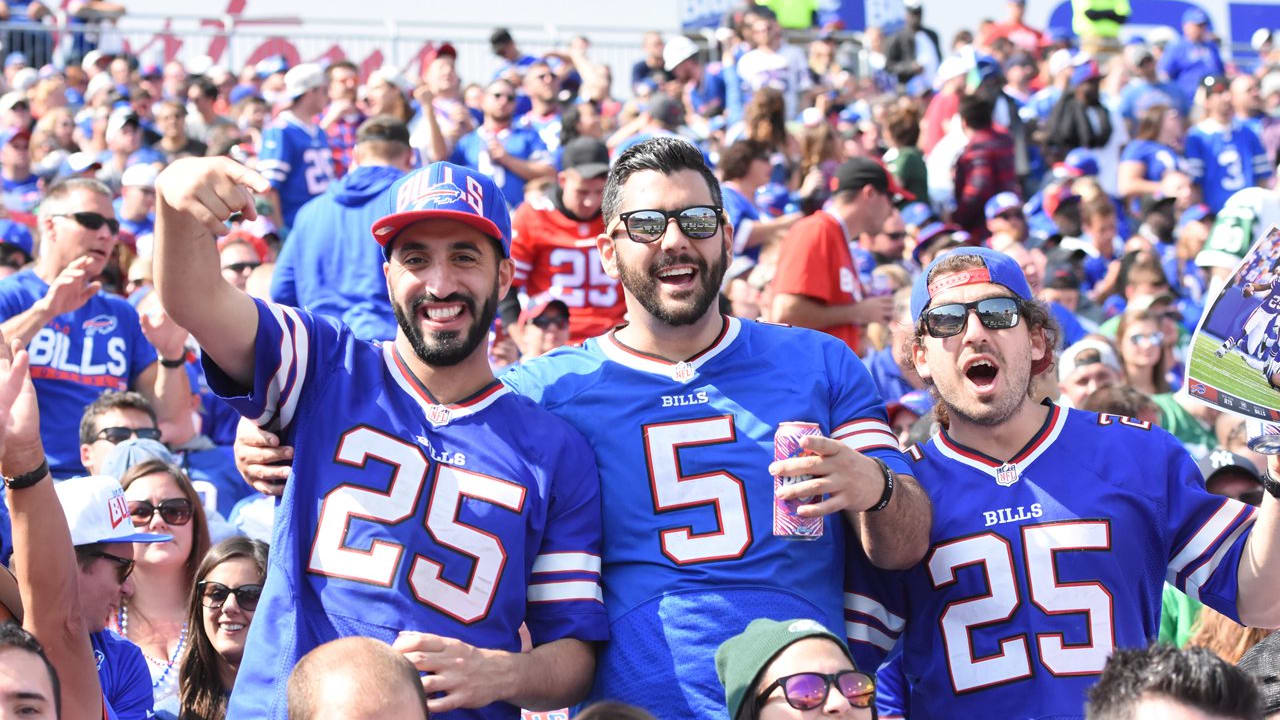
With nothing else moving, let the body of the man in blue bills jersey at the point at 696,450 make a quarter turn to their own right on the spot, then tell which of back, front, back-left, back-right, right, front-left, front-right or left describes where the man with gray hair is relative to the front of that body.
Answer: front-right

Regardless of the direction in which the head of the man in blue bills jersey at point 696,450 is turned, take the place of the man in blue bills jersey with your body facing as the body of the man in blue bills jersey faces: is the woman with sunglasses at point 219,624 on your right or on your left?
on your right

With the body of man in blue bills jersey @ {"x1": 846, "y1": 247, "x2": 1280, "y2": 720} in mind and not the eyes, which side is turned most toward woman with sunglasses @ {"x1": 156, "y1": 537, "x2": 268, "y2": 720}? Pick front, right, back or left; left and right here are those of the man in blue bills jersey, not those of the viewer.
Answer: right

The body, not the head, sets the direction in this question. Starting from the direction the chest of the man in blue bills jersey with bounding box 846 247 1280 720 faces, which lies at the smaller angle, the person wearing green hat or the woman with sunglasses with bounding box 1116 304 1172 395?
the person wearing green hat
